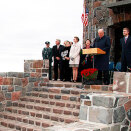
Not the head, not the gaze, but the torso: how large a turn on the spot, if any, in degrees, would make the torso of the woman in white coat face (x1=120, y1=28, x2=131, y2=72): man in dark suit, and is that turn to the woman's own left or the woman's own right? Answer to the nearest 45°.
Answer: approximately 90° to the woman's own left

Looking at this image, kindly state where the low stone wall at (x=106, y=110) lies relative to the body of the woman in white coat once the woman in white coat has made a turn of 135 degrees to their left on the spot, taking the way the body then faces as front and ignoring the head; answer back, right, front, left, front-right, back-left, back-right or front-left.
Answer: right

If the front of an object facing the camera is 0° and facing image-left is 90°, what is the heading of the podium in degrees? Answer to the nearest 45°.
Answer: approximately 45°

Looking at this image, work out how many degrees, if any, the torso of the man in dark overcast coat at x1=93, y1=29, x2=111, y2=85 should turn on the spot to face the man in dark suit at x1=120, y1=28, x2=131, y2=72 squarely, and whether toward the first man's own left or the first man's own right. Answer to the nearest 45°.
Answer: approximately 90° to the first man's own left

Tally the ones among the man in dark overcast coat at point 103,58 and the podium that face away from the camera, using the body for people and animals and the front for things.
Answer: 0

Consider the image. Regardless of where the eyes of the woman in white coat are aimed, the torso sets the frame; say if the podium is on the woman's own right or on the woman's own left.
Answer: on the woman's own left

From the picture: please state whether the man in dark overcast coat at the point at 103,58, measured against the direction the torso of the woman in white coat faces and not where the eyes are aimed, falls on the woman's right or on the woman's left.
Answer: on the woman's left

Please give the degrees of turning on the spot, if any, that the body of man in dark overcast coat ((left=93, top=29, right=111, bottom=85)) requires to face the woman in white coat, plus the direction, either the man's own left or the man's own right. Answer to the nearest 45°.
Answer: approximately 90° to the man's own right

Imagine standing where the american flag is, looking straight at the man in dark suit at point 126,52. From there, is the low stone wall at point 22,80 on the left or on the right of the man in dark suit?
right

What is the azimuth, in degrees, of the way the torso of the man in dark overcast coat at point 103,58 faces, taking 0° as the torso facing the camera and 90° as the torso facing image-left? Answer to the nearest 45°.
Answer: approximately 45°

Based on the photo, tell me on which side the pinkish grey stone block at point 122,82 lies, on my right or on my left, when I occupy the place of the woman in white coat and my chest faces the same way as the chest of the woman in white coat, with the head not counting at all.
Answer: on my left

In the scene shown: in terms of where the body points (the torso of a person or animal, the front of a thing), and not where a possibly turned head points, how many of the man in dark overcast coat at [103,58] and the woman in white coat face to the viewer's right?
0

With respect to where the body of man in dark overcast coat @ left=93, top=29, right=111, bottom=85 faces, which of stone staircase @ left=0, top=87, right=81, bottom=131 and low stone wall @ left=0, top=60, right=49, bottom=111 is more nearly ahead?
the stone staircase
